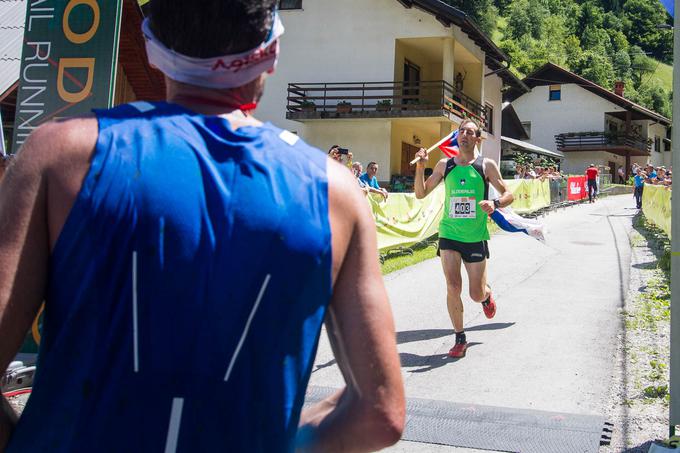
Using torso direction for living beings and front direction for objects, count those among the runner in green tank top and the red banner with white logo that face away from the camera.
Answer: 0

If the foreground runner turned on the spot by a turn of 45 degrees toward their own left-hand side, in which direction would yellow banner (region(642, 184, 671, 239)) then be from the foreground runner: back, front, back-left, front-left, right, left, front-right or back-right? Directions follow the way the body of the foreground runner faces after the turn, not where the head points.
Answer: right

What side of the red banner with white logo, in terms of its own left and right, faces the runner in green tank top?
front

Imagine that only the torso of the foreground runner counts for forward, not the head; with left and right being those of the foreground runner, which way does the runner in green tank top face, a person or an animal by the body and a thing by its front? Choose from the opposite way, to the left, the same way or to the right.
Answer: the opposite way

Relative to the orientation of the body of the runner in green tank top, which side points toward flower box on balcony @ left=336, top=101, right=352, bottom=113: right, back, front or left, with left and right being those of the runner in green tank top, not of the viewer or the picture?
back

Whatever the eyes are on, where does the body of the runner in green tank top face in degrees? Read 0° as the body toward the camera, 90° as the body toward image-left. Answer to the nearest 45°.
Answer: approximately 0°

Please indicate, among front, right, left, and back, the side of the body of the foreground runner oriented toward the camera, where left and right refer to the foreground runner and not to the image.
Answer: back

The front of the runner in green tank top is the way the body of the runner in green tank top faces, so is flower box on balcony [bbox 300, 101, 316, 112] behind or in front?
behind

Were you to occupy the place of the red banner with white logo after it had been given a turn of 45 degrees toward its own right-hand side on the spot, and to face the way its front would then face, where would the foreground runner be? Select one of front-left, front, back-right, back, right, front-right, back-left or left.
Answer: front-left

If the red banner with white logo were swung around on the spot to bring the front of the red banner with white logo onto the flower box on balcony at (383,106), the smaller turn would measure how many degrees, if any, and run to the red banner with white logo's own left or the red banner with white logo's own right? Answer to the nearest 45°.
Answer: approximately 45° to the red banner with white logo's own right

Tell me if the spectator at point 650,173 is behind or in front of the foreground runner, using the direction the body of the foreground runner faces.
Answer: in front

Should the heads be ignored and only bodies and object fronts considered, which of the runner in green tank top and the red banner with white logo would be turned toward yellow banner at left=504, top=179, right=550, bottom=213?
the red banner with white logo

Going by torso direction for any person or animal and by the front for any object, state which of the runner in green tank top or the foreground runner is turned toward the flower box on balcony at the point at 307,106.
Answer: the foreground runner

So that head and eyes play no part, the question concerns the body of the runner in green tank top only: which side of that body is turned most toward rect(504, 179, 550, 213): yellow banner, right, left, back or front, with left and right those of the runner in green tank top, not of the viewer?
back

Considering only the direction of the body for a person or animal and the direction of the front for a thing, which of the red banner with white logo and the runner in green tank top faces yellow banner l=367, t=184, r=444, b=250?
the red banner with white logo
